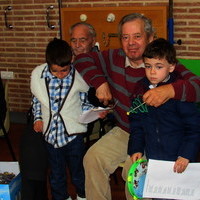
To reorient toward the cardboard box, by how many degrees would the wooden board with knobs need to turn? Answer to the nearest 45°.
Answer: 0° — it already faces it

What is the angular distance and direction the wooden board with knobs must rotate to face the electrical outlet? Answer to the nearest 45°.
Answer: approximately 135° to its right

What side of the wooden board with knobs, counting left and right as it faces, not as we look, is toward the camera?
front

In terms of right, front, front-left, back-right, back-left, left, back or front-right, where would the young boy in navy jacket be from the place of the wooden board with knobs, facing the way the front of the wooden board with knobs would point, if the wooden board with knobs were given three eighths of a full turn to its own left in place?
back-right

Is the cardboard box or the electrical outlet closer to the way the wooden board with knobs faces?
the cardboard box

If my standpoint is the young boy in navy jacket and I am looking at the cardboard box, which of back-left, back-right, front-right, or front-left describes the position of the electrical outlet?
front-right
